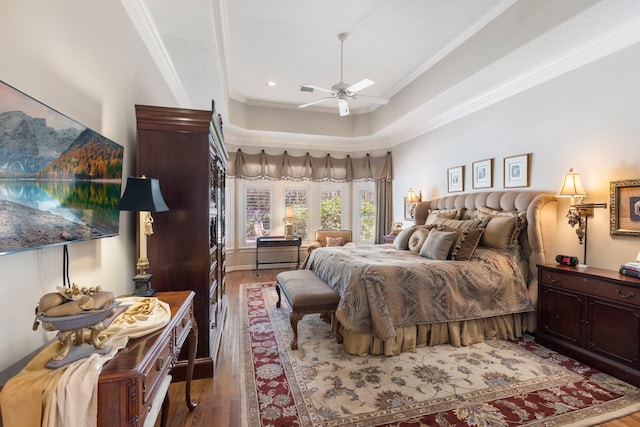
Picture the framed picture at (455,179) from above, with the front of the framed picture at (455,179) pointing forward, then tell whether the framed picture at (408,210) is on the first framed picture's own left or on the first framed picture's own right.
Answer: on the first framed picture's own right

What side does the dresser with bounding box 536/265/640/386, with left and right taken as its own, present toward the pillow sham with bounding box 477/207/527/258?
right

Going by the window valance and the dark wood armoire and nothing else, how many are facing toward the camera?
1

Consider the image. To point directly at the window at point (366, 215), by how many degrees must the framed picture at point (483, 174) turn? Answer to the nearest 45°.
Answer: approximately 90° to its right

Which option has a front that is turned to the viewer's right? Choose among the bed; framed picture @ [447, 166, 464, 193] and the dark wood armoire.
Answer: the dark wood armoire
